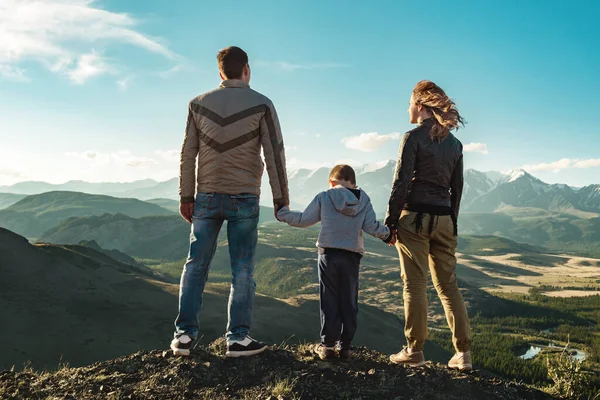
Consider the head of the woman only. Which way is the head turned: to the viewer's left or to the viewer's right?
to the viewer's left

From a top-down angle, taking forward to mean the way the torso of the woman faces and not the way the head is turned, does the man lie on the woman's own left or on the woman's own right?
on the woman's own left

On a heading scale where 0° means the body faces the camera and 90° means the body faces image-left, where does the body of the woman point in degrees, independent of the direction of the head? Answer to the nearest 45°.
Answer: approximately 135°

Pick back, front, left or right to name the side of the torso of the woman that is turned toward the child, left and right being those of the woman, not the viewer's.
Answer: left
